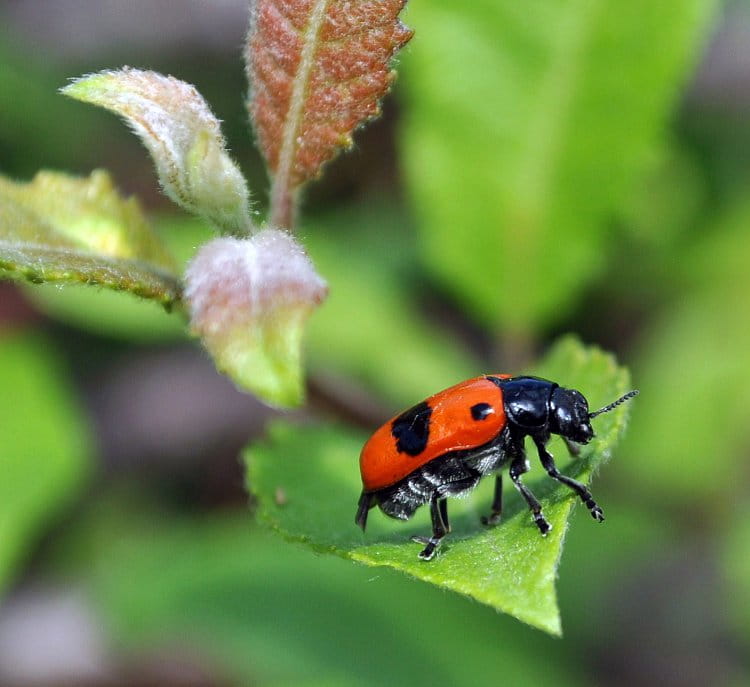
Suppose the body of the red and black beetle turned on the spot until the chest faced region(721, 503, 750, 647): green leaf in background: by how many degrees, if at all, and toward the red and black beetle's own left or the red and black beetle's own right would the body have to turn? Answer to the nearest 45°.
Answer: approximately 45° to the red and black beetle's own left

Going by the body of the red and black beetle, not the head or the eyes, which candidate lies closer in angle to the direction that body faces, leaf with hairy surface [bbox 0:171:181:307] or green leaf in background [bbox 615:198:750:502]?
the green leaf in background

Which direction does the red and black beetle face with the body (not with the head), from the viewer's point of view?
to the viewer's right

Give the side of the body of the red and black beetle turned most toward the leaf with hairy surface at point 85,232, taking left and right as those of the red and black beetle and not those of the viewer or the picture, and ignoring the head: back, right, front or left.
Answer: back
